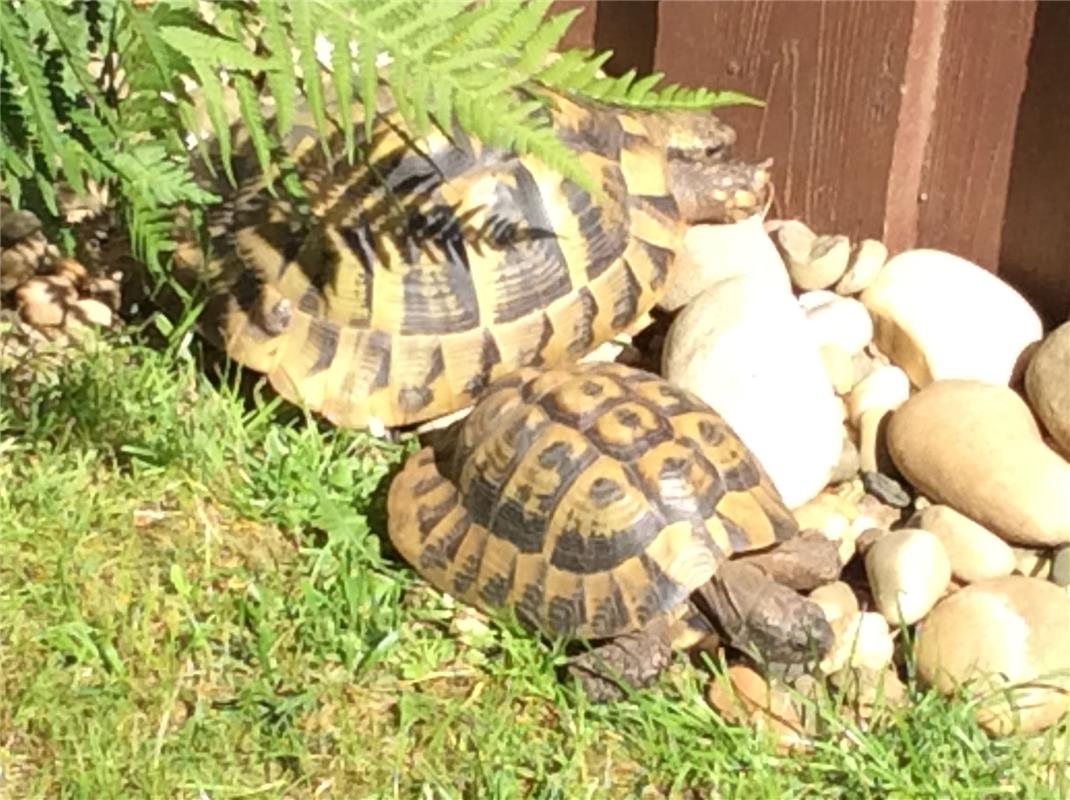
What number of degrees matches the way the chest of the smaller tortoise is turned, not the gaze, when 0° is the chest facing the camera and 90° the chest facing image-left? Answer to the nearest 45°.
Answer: approximately 315°

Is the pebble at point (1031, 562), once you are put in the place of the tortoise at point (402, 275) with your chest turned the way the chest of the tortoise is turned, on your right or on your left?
on your right

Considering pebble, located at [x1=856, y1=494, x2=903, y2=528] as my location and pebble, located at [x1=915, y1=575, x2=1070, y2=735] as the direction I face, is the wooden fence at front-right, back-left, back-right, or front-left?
back-left

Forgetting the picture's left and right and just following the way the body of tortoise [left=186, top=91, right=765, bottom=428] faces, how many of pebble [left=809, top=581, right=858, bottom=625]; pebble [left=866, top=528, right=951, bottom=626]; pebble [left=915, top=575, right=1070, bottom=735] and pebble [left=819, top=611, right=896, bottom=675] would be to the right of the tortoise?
4

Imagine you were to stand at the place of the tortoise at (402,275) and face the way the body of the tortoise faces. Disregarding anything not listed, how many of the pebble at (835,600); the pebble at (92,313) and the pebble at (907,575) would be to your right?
2

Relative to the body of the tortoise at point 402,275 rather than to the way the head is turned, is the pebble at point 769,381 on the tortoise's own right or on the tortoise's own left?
on the tortoise's own right

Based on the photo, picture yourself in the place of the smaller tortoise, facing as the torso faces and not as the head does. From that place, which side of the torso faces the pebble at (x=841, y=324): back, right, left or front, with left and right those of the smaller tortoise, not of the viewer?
left
